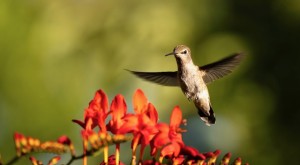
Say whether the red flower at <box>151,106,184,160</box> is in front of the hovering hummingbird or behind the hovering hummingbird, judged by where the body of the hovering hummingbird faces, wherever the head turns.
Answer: in front

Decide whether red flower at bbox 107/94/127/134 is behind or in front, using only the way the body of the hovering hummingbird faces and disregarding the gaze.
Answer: in front

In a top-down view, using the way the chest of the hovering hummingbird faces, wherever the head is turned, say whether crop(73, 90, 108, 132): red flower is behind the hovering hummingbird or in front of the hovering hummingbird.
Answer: in front

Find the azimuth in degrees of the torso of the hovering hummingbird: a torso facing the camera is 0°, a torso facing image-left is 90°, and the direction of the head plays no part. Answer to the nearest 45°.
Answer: approximately 45°
